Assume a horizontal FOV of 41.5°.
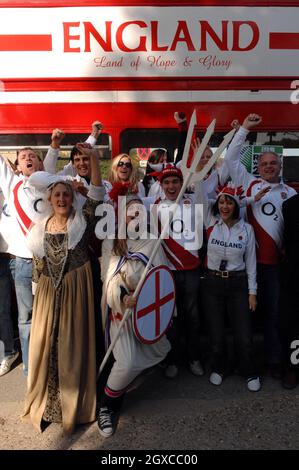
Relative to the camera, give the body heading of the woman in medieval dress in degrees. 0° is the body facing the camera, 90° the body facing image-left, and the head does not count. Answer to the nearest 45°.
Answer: approximately 0°
